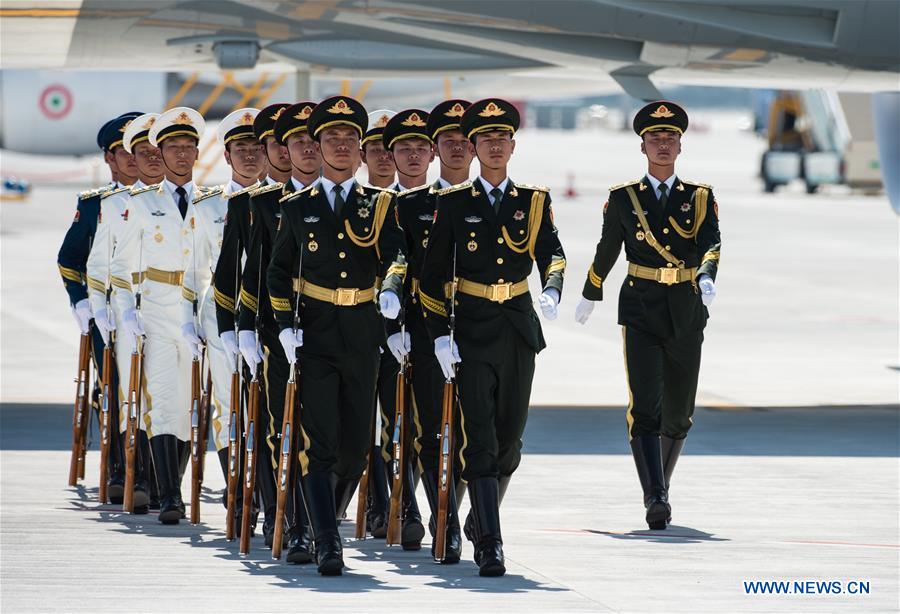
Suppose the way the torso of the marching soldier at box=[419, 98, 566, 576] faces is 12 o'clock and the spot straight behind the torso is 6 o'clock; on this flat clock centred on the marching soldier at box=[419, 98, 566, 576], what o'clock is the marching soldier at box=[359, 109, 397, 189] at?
the marching soldier at box=[359, 109, 397, 189] is roughly at 5 o'clock from the marching soldier at box=[419, 98, 566, 576].

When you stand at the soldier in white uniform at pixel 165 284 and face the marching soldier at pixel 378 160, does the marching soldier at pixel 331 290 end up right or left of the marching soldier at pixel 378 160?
right

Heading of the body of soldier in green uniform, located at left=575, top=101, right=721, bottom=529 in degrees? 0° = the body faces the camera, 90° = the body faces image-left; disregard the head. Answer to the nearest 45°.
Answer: approximately 0°

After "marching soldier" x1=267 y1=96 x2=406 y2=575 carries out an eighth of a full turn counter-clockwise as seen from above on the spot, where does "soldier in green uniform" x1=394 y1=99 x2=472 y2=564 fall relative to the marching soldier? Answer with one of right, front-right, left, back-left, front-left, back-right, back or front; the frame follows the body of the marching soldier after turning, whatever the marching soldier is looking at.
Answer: left

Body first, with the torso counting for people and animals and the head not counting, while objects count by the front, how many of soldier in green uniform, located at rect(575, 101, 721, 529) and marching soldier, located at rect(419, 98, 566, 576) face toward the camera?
2

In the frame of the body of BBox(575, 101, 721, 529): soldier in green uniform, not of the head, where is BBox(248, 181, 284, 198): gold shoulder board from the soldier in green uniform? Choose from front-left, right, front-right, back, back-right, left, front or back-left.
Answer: front-right

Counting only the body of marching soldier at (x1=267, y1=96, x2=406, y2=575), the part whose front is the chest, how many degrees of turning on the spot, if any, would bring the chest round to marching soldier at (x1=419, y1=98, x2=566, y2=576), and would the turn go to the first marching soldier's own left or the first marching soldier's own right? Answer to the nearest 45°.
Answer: approximately 90° to the first marching soldier's own left

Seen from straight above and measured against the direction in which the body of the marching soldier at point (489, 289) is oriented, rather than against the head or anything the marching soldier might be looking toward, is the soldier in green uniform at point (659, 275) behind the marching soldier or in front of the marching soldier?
behind
